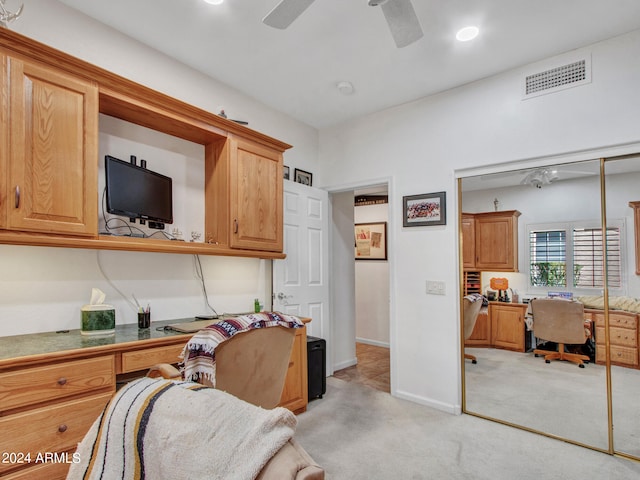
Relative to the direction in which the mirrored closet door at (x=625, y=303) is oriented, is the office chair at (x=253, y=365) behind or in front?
in front

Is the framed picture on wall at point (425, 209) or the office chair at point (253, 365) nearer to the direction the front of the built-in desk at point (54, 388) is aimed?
the office chair

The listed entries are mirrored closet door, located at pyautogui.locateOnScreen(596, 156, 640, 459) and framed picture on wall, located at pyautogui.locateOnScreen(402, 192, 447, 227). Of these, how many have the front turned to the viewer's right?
0

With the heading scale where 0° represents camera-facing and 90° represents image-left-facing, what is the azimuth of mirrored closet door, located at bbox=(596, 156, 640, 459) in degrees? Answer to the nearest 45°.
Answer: approximately 45°

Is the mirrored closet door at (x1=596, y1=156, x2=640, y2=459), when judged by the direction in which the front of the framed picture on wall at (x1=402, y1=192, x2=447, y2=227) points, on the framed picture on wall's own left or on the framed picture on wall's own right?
on the framed picture on wall's own left

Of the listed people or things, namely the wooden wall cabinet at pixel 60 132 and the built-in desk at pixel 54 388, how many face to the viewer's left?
0

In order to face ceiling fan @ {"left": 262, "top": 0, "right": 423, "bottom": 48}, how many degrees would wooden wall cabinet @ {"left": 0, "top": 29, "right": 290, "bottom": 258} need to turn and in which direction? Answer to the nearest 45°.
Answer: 0° — it already faces it
